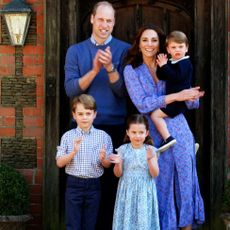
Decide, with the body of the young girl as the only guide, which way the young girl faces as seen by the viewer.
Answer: toward the camera

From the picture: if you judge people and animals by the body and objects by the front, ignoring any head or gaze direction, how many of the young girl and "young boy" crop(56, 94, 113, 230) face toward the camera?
2

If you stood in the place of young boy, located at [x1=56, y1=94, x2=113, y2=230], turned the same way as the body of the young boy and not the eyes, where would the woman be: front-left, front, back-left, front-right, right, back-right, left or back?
left

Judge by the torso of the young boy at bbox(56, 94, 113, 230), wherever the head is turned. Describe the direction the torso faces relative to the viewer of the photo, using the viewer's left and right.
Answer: facing the viewer

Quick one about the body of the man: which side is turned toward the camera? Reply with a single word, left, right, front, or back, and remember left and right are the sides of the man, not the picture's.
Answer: front

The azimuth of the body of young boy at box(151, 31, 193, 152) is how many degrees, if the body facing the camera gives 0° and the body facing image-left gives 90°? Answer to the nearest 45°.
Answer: approximately 45°
